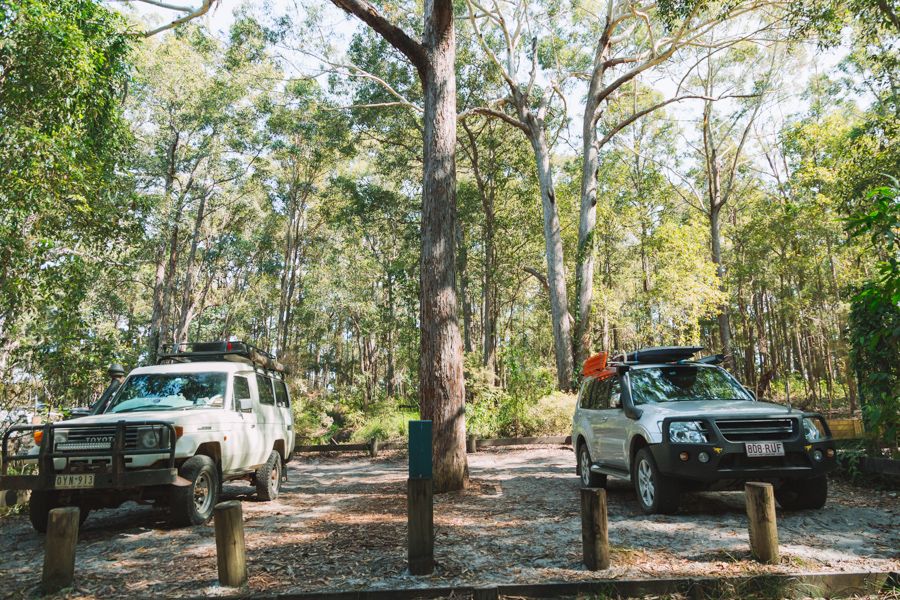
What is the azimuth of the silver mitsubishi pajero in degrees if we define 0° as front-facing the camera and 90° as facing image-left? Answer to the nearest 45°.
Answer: approximately 315°

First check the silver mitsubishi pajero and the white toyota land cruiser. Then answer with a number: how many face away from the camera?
0

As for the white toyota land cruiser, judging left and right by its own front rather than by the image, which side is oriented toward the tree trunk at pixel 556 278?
back

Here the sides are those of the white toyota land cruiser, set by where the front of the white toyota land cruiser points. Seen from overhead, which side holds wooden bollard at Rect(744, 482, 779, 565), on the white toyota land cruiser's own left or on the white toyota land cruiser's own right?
on the white toyota land cruiser's own left

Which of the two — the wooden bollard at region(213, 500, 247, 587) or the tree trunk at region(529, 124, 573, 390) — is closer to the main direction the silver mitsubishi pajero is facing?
the wooden bollard

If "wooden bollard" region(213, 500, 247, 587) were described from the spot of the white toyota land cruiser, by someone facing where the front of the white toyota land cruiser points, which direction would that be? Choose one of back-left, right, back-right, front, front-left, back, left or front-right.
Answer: front-left

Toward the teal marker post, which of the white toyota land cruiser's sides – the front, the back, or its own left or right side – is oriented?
left

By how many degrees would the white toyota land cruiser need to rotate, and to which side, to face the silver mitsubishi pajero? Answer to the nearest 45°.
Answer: approximately 90° to its left

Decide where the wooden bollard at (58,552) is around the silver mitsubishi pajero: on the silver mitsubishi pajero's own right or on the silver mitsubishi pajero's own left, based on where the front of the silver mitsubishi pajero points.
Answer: on the silver mitsubishi pajero's own right

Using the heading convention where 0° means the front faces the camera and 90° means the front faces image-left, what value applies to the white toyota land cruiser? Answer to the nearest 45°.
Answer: approximately 45°

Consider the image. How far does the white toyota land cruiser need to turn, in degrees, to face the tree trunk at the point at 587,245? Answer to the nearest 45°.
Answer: approximately 180°

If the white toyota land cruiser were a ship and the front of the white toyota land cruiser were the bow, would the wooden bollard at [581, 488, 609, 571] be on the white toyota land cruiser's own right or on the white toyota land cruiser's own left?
on the white toyota land cruiser's own left
